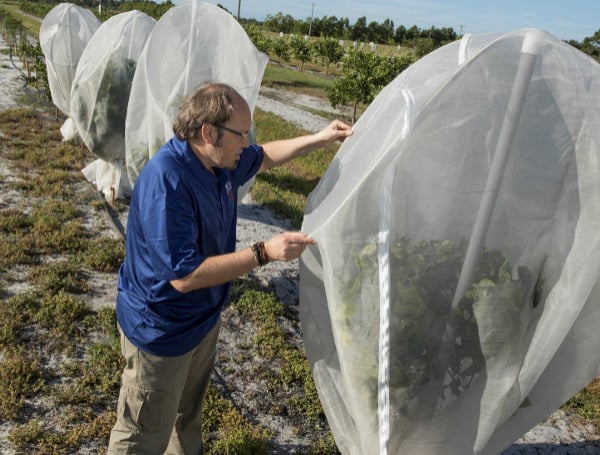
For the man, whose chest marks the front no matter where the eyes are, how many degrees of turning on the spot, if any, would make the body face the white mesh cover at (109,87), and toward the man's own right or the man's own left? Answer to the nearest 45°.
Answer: approximately 90° to the man's own left

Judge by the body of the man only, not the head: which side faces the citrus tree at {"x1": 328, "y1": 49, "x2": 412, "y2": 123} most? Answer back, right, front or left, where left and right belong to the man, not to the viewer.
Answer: left

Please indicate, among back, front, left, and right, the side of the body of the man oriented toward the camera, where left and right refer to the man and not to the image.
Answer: right

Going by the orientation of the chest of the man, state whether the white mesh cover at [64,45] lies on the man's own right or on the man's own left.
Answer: on the man's own left

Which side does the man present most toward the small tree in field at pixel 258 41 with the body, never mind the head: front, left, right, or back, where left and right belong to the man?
left

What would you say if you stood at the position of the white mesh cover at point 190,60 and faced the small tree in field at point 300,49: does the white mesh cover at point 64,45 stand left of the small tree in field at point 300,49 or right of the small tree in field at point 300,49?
left

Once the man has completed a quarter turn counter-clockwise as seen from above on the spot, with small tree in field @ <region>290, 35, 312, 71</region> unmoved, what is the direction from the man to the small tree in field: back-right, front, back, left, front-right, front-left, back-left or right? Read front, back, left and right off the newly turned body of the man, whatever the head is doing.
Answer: front

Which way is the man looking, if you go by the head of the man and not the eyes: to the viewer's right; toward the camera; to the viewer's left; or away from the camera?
to the viewer's right
